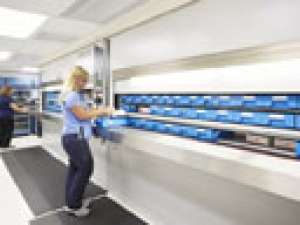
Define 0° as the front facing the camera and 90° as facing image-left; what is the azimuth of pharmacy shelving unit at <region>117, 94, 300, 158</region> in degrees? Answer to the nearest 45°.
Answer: approximately 45°

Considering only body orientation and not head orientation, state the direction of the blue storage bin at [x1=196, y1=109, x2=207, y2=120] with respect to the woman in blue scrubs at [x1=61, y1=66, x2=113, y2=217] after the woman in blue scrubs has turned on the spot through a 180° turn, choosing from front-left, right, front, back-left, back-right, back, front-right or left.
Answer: back-left

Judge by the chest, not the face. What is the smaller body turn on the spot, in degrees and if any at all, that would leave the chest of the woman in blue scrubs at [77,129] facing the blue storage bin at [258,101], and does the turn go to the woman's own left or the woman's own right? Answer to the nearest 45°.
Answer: approximately 45° to the woman's own right

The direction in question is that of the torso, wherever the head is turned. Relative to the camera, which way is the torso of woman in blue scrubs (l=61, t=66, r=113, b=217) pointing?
to the viewer's right

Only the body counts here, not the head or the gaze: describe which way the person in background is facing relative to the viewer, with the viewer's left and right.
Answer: facing to the right of the viewer

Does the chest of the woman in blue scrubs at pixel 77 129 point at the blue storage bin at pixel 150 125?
yes

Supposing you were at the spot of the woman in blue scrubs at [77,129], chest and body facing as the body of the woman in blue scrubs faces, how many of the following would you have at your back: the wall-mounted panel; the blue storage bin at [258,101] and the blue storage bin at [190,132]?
0

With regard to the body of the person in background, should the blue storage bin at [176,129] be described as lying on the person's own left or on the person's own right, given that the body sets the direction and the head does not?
on the person's own right

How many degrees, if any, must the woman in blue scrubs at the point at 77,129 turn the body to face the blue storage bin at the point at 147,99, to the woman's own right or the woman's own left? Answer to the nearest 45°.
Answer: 0° — they already face it

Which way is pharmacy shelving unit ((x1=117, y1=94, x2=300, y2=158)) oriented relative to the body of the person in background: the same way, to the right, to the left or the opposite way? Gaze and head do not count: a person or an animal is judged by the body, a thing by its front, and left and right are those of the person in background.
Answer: the opposite way
